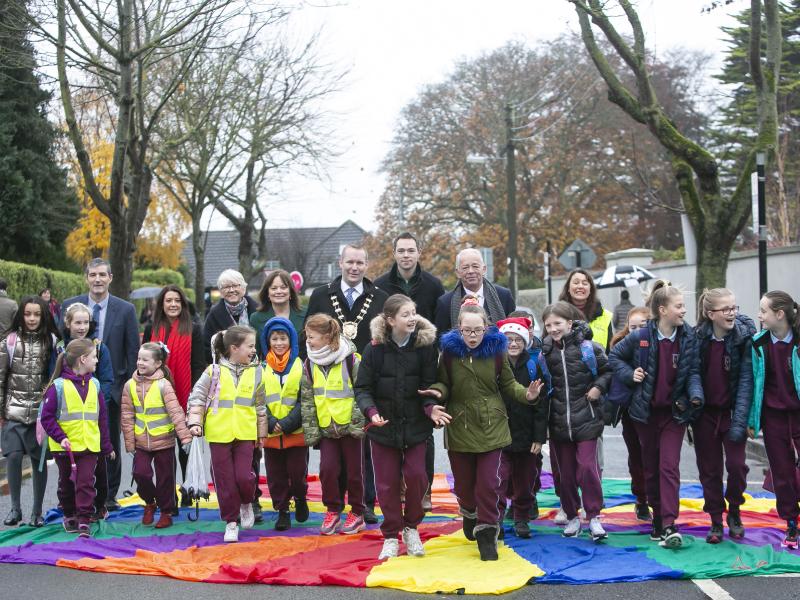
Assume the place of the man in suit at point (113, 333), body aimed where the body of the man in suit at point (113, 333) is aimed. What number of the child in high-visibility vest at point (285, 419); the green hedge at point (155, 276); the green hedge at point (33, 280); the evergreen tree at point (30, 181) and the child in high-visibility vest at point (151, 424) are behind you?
3

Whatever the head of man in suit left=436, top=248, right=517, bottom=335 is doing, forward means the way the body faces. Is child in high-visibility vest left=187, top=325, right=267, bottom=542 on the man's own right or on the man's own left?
on the man's own right

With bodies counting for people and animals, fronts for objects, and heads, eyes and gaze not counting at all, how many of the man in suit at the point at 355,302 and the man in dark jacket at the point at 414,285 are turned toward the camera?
2

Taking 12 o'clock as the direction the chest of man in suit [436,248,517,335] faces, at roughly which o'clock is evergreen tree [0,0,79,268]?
The evergreen tree is roughly at 5 o'clock from the man in suit.

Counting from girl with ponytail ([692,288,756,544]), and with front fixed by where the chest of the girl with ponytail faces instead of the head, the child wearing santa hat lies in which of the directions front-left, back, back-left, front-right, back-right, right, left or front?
right

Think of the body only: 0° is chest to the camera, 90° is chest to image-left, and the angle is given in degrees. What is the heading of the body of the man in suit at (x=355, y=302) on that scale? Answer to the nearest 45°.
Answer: approximately 0°

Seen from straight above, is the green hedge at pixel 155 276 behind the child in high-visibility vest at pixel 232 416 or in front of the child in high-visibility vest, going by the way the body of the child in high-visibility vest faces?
behind

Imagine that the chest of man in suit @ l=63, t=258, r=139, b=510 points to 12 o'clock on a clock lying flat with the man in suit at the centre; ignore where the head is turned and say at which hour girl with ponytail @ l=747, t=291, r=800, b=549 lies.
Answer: The girl with ponytail is roughly at 10 o'clock from the man in suit.
